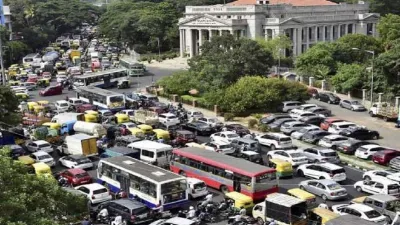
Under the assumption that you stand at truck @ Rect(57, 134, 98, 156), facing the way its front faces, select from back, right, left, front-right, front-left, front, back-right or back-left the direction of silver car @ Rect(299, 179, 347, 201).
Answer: back

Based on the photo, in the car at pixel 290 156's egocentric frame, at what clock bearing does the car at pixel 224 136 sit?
the car at pixel 224 136 is roughly at 12 o'clock from the car at pixel 290 156.

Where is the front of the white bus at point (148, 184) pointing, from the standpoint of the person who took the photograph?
facing away from the viewer and to the left of the viewer

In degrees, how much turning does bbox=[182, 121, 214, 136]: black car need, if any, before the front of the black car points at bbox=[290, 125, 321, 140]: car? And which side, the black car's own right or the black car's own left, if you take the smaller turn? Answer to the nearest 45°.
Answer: approximately 135° to the black car's own right

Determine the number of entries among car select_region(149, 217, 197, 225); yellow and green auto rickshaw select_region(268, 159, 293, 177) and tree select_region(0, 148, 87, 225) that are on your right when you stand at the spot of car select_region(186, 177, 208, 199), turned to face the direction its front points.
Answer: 1
